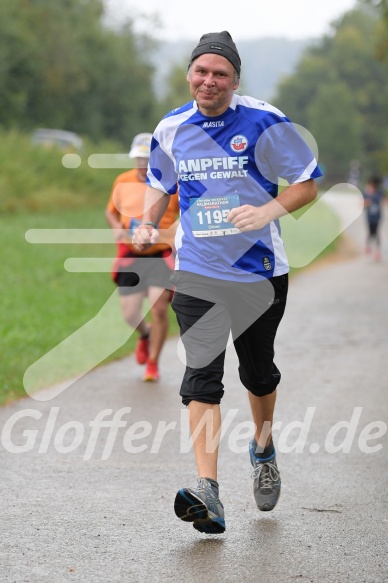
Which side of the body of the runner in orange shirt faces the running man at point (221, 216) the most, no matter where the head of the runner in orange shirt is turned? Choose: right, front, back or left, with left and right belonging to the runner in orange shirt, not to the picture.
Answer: front

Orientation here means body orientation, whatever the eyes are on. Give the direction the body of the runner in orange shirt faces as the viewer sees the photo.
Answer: toward the camera
